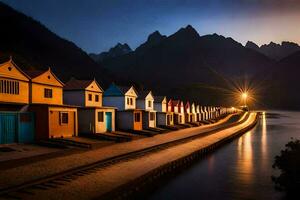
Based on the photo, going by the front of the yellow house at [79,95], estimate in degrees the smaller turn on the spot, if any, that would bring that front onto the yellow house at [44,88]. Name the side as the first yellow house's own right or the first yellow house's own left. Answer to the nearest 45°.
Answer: approximately 90° to the first yellow house's own right

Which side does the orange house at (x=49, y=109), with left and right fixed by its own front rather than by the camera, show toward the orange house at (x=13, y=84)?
right

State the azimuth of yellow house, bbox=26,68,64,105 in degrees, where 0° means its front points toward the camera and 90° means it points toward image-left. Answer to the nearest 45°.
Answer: approximately 315°

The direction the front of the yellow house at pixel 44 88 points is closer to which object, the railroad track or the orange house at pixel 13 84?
the railroad track

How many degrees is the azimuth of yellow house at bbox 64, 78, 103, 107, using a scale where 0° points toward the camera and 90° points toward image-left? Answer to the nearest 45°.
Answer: approximately 315°

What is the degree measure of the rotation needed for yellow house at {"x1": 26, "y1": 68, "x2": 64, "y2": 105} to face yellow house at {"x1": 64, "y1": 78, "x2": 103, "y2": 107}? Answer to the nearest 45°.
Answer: approximately 90° to its left

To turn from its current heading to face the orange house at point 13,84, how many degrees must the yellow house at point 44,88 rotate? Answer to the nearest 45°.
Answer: approximately 90° to its right

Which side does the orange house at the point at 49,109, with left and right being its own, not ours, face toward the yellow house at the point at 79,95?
left

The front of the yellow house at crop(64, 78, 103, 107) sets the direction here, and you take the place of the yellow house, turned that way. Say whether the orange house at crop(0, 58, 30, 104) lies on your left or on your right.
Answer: on your right
